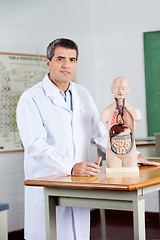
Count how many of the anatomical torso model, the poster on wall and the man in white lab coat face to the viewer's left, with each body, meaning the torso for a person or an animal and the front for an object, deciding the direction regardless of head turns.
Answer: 0

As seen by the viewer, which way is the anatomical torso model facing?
toward the camera

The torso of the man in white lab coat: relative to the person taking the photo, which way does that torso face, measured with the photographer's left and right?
facing the viewer and to the right of the viewer

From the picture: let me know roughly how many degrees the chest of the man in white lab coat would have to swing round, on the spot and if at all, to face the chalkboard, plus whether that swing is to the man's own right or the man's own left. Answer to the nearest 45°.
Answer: approximately 90° to the man's own left

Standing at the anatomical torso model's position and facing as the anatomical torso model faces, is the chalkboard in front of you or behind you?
behind

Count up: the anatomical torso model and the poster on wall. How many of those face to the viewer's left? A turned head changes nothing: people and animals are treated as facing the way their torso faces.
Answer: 0

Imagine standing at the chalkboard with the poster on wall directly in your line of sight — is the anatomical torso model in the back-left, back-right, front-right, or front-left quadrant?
front-left

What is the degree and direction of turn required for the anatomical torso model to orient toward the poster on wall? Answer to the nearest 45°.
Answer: approximately 135° to its right
